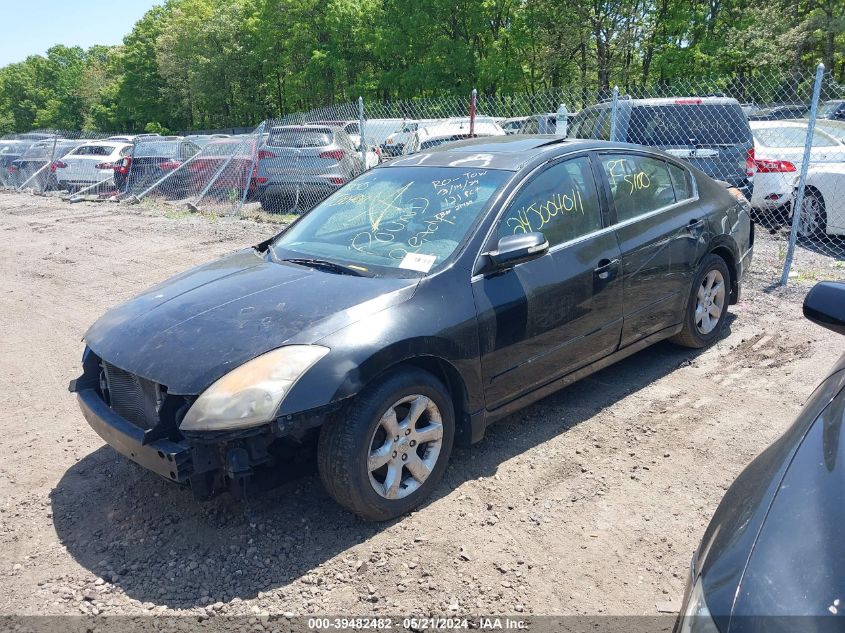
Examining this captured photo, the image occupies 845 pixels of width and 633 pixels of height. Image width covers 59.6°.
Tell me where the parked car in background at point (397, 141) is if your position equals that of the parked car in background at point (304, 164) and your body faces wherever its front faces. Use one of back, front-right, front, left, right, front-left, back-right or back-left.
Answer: front-right

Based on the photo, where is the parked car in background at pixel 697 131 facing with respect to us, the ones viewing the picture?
facing away from the viewer and to the left of the viewer

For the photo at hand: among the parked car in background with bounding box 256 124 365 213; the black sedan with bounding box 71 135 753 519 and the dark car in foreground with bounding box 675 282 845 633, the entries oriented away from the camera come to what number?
1

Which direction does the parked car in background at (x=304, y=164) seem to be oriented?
away from the camera

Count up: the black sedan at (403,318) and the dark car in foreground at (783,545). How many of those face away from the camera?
0

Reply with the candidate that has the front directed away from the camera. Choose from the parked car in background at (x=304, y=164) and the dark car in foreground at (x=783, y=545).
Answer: the parked car in background

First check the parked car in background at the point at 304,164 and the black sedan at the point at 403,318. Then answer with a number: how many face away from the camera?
1

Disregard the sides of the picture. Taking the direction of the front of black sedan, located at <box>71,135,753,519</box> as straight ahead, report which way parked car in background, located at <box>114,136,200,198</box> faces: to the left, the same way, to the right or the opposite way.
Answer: the opposite way

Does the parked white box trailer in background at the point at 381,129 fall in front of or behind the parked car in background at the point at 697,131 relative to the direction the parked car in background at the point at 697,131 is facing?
in front

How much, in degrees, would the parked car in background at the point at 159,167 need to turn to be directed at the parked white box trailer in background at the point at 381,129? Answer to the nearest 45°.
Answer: approximately 45° to its right

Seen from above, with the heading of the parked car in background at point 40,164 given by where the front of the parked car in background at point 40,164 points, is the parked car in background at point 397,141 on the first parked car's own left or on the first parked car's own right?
on the first parked car's own right

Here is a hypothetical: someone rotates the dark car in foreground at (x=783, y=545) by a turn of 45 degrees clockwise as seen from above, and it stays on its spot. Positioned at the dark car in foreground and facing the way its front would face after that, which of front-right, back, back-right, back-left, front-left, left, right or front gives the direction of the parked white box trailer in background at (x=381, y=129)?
front-right

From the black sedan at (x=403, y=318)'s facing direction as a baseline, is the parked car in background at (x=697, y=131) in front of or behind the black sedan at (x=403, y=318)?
behind
